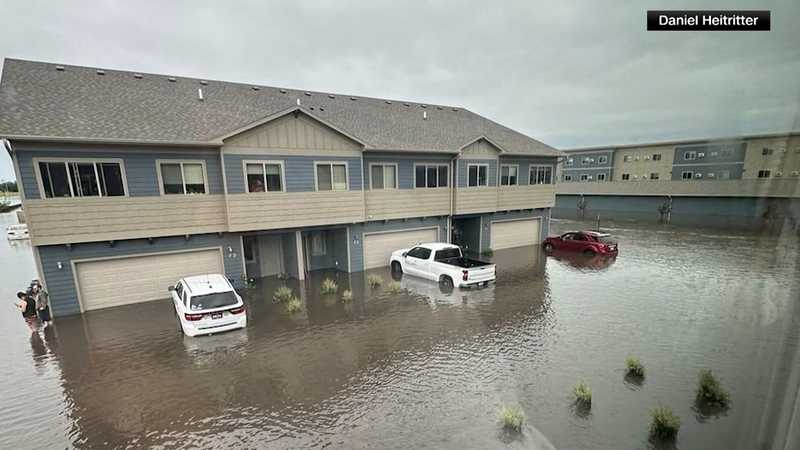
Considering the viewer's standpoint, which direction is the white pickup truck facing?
facing away from the viewer and to the left of the viewer

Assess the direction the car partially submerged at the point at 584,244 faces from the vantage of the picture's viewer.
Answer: facing away from the viewer and to the left of the viewer

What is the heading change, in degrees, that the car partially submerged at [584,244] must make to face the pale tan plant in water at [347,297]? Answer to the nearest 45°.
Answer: approximately 90° to its left

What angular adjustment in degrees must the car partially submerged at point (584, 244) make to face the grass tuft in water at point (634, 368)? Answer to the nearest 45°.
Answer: approximately 135° to its left

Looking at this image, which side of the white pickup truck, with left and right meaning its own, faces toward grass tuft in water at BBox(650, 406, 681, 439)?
back

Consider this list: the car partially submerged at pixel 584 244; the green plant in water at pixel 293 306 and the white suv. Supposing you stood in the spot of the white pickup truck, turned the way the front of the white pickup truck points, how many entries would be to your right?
1

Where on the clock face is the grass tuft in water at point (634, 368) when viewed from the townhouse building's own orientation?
The grass tuft in water is roughly at 12 o'clock from the townhouse building.

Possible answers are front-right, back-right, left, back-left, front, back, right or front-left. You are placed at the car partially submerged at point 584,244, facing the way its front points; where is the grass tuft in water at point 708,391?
back-left

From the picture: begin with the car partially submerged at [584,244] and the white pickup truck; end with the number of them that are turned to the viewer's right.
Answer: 0

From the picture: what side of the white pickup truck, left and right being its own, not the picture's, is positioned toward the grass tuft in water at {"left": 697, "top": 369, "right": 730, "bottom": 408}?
back

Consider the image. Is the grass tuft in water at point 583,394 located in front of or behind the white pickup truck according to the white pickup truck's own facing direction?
behind

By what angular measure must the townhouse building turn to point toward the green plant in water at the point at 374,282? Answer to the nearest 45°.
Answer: approximately 45° to its left

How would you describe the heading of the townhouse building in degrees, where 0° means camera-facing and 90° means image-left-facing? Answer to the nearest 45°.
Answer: approximately 315°
